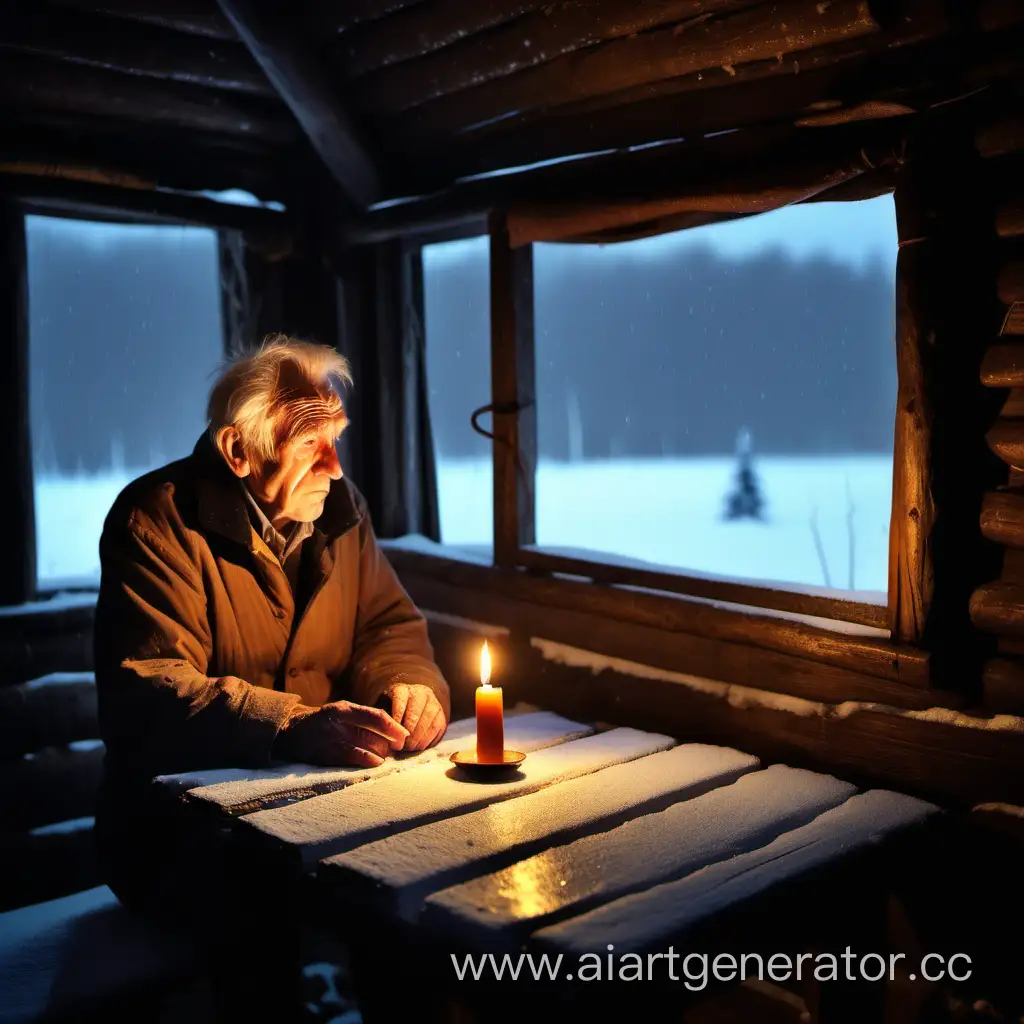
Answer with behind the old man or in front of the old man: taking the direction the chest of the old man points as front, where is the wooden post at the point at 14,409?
behind

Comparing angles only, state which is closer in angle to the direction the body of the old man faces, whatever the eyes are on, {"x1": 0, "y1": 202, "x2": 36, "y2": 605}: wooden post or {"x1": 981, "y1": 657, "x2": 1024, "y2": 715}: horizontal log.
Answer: the horizontal log

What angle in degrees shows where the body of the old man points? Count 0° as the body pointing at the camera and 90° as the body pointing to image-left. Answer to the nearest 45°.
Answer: approximately 315°

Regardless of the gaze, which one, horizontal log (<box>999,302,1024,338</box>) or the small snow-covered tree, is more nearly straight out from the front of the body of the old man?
the horizontal log

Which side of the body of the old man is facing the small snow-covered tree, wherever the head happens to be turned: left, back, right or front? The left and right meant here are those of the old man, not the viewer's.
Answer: left
